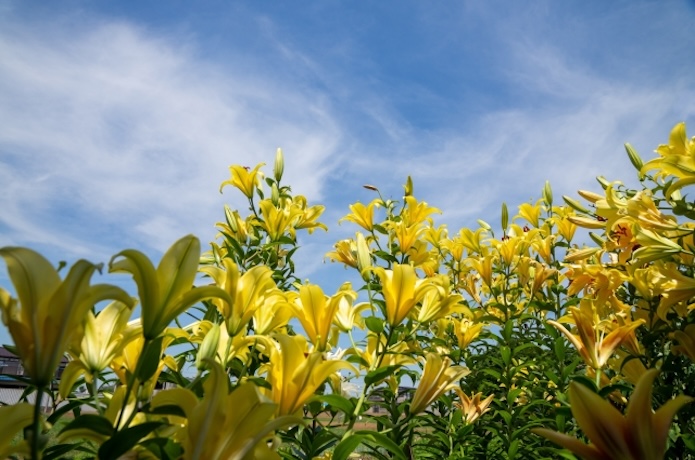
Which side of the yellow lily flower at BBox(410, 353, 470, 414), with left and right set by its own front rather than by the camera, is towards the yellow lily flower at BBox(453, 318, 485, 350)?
left

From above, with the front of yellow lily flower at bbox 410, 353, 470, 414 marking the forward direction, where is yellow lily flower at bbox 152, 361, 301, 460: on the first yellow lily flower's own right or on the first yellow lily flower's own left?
on the first yellow lily flower's own right

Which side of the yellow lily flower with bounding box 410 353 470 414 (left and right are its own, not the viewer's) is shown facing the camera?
right
